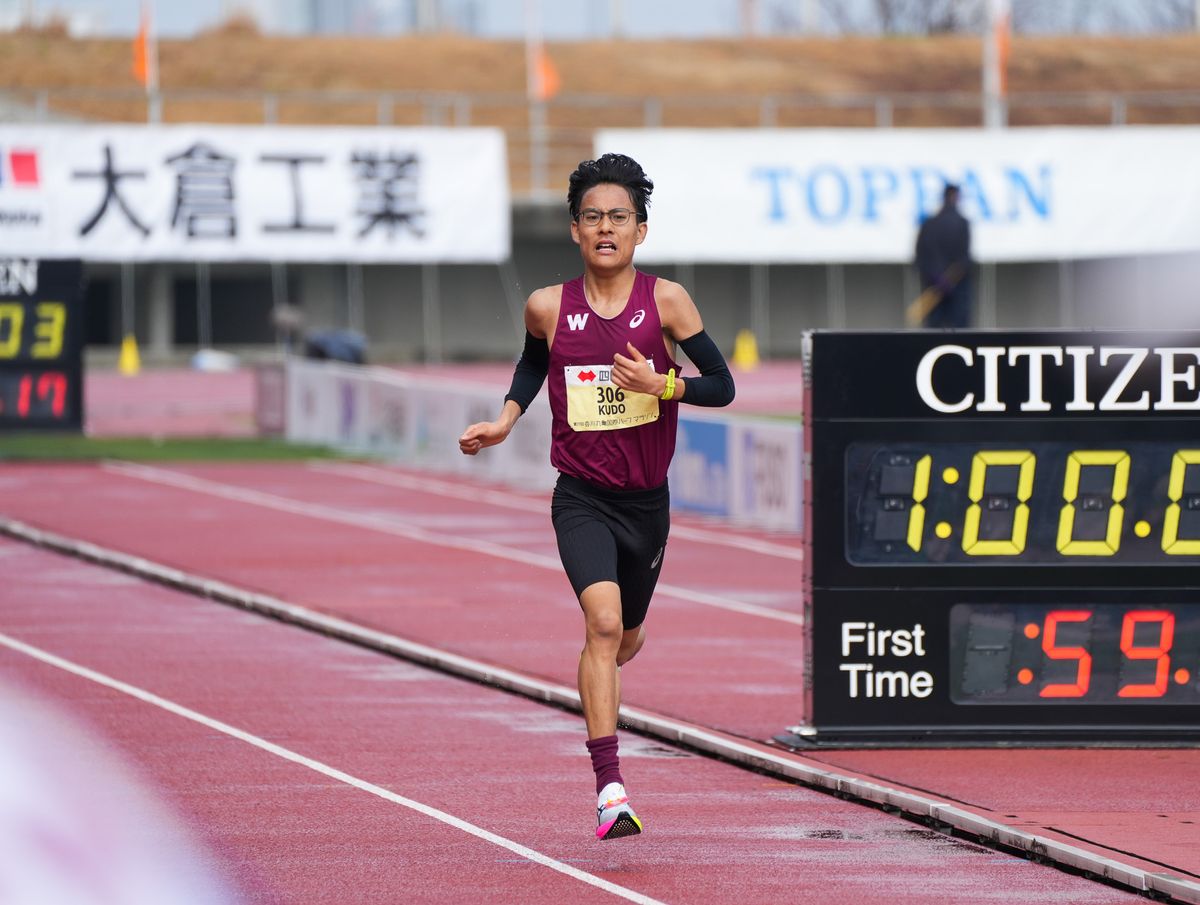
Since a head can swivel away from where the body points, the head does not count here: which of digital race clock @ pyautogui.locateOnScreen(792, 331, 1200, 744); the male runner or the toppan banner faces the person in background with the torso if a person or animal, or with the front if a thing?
the toppan banner

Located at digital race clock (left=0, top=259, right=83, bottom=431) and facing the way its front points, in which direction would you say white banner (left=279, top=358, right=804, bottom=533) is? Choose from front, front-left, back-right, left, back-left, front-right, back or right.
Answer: left

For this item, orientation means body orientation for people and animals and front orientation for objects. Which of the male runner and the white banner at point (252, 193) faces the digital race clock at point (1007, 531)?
the white banner

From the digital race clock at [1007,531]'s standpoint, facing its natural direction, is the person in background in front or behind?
behind

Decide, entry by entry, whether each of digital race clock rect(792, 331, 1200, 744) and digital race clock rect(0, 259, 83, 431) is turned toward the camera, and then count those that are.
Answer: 2

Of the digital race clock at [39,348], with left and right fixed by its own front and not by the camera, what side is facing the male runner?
front

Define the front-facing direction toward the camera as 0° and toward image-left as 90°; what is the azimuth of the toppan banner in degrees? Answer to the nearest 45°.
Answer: approximately 0°

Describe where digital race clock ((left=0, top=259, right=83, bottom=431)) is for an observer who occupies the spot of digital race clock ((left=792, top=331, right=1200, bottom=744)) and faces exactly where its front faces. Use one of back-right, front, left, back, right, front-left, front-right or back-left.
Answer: back-right

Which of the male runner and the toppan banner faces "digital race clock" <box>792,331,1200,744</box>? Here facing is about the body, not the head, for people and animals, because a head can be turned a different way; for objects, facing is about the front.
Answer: the toppan banner
